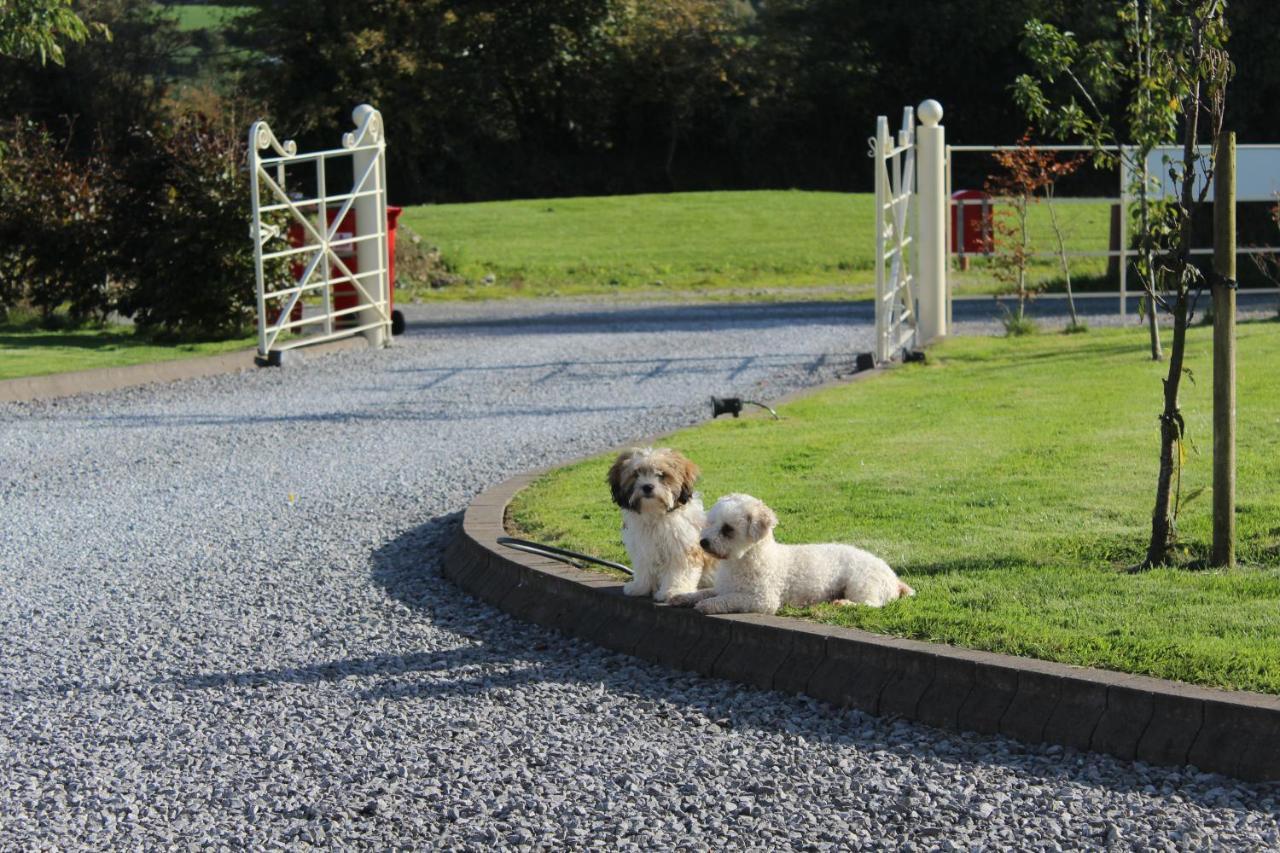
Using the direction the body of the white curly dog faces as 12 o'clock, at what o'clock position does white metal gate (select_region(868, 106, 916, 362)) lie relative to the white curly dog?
The white metal gate is roughly at 3 o'clock from the white curly dog.

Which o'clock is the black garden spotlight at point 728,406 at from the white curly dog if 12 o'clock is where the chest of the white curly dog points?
The black garden spotlight is roughly at 3 o'clock from the white curly dog.

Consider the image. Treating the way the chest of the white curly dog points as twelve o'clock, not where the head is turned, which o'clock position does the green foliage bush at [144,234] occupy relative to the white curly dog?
The green foliage bush is roughly at 2 o'clock from the white curly dog.

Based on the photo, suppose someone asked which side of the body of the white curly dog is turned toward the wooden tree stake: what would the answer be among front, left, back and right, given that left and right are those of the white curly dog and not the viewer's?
back

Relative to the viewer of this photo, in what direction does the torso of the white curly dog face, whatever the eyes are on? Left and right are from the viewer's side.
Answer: facing to the left of the viewer

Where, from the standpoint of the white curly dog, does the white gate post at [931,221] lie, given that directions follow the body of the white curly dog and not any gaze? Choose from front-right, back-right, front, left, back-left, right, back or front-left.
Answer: right

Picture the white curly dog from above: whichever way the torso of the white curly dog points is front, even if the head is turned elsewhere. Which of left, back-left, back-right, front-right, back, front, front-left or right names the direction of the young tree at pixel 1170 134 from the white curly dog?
back-right

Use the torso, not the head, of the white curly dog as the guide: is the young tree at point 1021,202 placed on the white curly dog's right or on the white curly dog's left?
on the white curly dog's right

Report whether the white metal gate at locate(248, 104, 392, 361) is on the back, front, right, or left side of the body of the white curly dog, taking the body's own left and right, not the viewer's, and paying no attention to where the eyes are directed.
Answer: right

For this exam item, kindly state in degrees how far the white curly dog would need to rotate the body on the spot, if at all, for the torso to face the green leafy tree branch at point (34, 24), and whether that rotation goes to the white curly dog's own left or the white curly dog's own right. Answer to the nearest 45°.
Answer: approximately 45° to the white curly dog's own right
